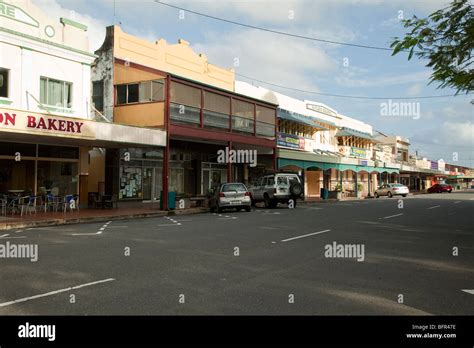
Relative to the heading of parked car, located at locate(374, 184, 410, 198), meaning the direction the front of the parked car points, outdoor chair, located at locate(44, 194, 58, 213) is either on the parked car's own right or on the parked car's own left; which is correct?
on the parked car's own left

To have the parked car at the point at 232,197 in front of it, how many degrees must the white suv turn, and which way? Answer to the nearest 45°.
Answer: approximately 90° to its left

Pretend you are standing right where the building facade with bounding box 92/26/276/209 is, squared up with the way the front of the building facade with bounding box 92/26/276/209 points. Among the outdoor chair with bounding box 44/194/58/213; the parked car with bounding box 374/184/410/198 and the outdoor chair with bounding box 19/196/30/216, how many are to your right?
2

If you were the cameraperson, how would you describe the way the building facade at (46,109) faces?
facing the viewer and to the right of the viewer

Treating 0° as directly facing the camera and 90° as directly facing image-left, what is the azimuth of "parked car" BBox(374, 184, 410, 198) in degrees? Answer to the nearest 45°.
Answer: approximately 135°

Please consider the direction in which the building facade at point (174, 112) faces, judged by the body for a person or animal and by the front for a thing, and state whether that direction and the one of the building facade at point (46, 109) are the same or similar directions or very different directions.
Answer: same or similar directions

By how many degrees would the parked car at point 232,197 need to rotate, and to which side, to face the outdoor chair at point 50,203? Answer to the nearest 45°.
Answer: approximately 90° to its left

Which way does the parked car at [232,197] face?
away from the camera

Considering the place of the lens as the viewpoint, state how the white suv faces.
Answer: facing away from the viewer and to the left of the viewer

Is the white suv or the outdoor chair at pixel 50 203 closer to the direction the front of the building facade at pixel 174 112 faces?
the white suv

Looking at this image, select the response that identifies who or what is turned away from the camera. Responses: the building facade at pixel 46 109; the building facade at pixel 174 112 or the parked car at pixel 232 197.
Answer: the parked car
